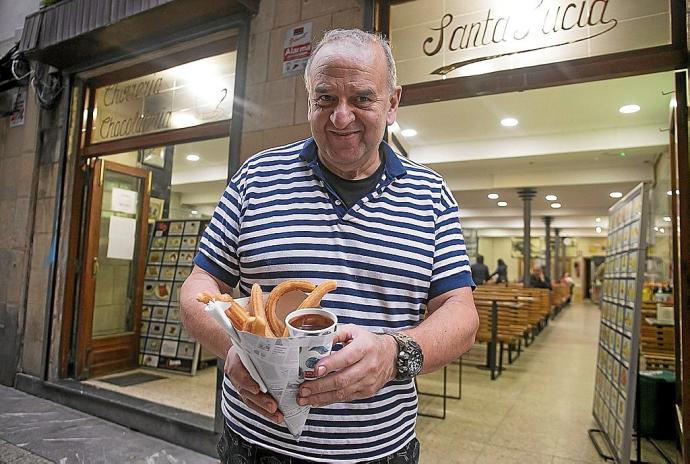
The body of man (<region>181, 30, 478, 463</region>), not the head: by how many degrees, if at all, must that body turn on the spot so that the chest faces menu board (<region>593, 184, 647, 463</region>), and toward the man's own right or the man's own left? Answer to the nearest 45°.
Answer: approximately 135° to the man's own left

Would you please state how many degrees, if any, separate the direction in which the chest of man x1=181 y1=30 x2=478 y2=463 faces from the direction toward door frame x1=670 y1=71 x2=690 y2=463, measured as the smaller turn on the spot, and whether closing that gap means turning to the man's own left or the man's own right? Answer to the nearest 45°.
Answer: approximately 135° to the man's own left

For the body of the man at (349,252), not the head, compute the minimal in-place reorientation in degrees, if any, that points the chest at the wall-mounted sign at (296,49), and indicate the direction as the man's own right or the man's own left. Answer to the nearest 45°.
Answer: approximately 180°

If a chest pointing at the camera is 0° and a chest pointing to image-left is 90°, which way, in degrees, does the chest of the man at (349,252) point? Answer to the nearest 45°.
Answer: approximately 0°

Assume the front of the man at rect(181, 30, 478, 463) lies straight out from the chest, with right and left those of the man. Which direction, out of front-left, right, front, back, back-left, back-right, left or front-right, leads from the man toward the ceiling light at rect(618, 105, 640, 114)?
back-left

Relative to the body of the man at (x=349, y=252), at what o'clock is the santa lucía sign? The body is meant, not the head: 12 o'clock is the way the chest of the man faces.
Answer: The santa lucía sign is roughly at 7 o'clock from the man.

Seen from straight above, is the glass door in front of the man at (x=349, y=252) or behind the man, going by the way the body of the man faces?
behind
